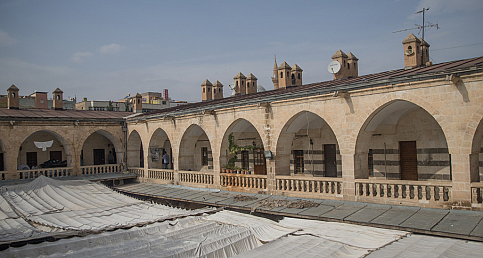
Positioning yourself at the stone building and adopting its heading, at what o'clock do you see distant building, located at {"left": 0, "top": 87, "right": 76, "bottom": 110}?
The distant building is roughly at 3 o'clock from the stone building.

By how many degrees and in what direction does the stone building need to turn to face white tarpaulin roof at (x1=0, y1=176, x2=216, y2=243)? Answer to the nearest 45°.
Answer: approximately 45° to its right

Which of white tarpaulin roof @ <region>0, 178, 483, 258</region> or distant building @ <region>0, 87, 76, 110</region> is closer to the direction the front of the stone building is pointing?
the white tarpaulin roof

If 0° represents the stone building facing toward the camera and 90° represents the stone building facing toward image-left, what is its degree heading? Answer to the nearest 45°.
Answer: approximately 45°
